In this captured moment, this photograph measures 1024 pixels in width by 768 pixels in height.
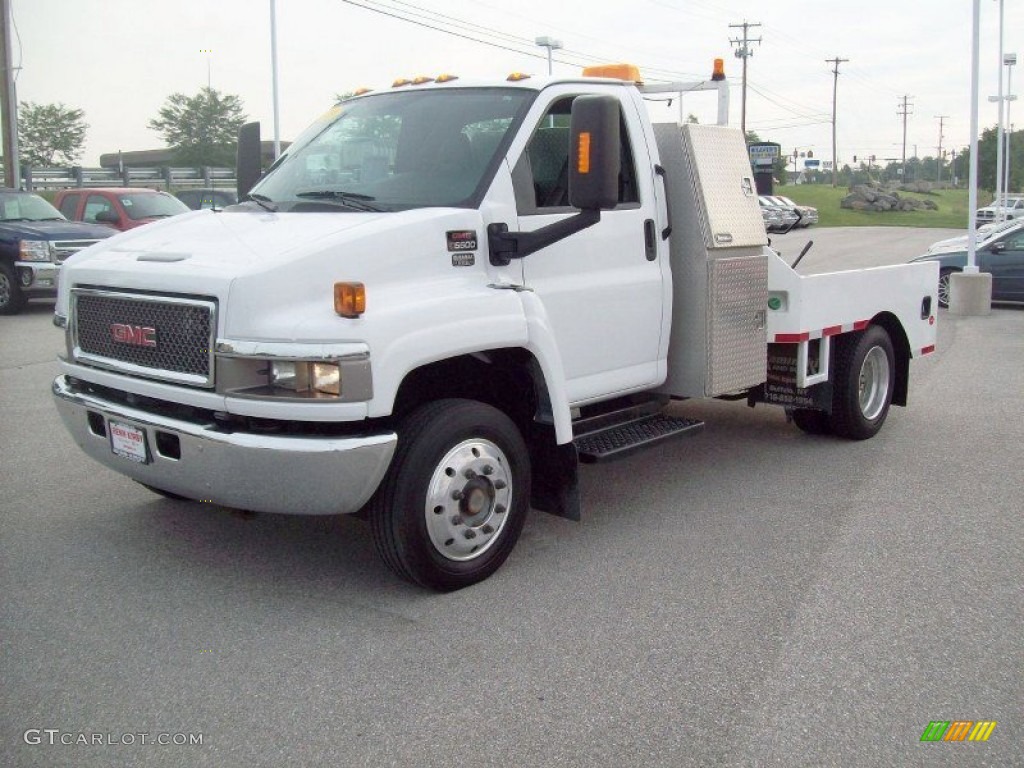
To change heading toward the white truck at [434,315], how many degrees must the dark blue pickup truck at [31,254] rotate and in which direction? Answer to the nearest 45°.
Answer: approximately 45° to its right

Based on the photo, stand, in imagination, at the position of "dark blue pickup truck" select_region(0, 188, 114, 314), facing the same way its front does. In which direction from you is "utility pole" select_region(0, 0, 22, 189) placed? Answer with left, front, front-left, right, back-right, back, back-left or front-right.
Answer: back-left

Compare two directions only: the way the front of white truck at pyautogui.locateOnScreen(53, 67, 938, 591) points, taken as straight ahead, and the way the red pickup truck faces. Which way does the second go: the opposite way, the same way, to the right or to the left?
to the left

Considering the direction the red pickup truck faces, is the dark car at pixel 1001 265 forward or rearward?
forward

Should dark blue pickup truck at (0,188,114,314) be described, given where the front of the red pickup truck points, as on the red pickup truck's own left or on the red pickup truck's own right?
on the red pickup truck's own right

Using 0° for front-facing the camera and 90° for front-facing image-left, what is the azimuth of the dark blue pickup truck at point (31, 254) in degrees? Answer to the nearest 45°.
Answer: approximately 315°

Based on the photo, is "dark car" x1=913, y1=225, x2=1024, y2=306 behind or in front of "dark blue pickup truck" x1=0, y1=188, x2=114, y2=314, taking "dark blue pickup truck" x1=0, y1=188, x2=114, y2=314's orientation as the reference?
in front

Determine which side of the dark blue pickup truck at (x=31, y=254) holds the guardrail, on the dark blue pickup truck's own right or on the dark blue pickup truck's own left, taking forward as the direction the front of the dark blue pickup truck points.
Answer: on the dark blue pickup truck's own left

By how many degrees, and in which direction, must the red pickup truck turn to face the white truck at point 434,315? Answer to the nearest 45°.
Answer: approximately 45° to its right

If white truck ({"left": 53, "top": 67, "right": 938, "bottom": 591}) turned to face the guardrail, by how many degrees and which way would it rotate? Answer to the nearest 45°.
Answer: approximately 135° to its right

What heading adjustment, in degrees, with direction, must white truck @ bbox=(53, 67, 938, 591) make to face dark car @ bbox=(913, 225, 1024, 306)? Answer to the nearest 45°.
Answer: approximately 180°

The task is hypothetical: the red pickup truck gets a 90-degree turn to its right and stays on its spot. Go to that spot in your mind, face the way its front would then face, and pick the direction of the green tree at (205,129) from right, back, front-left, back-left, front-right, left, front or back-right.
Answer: back-right
